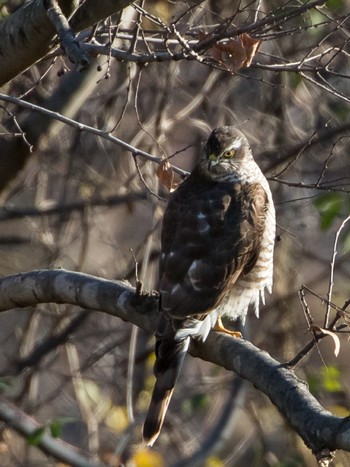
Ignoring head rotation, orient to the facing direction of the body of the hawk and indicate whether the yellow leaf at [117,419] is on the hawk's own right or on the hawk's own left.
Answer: on the hawk's own left

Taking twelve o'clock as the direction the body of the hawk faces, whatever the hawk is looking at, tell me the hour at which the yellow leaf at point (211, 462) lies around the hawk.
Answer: The yellow leaf is roughly at 11 o'clock from the hawk.

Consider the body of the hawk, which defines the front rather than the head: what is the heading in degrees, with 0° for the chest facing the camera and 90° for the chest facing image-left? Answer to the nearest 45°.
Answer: approximately 225°
